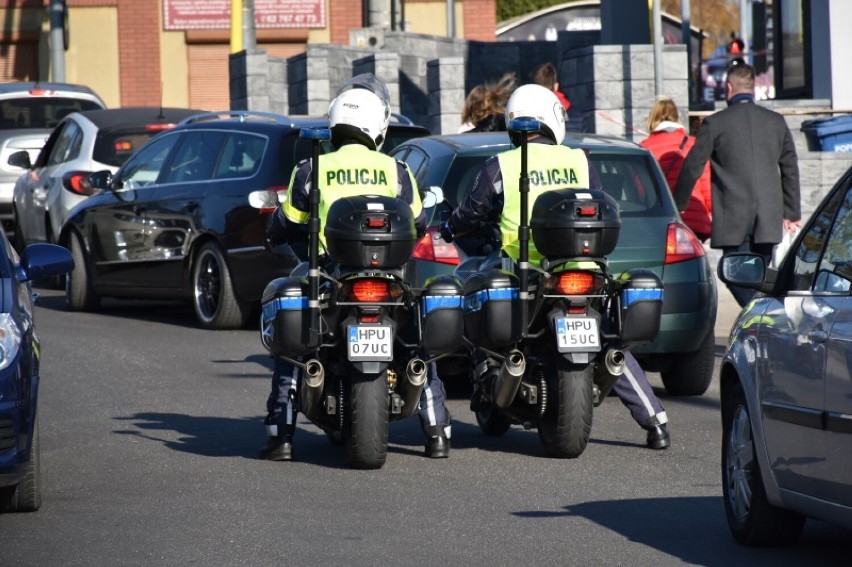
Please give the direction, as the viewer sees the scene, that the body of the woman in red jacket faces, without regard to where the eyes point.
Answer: away from the camera

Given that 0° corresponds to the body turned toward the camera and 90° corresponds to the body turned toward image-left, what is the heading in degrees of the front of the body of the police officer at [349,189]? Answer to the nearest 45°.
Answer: approximately 180°

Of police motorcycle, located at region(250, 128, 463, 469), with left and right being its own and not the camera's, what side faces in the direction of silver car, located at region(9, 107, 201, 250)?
front

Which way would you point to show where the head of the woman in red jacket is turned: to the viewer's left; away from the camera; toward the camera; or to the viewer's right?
away from the camera

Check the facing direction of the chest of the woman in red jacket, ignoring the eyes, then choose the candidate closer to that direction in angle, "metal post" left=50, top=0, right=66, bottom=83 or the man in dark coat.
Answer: the metal post

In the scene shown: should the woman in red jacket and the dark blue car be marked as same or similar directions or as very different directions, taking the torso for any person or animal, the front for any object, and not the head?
very different directions

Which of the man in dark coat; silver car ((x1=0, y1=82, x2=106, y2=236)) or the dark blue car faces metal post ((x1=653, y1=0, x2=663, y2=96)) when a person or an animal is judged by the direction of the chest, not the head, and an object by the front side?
the man in dark coat

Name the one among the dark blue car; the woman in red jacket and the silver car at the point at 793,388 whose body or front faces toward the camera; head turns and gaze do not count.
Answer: the dark blue car

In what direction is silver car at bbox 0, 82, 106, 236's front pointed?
away from the camera

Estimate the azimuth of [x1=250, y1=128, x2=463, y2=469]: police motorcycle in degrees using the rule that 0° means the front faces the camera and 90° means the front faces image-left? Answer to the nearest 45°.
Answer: approximately 180°

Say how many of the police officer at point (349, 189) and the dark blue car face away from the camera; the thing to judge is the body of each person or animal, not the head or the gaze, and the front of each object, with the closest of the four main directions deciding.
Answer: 1

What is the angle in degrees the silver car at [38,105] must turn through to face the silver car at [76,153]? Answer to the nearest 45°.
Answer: approximately 180°

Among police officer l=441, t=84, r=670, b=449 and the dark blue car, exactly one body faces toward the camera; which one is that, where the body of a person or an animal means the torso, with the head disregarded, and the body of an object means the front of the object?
the dark blue car

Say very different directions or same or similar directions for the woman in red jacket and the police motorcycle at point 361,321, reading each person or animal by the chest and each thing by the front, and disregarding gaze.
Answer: same or similar directions

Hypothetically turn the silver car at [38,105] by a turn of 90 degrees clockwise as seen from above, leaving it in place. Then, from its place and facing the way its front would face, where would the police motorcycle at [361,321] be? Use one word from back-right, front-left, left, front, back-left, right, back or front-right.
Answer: right
